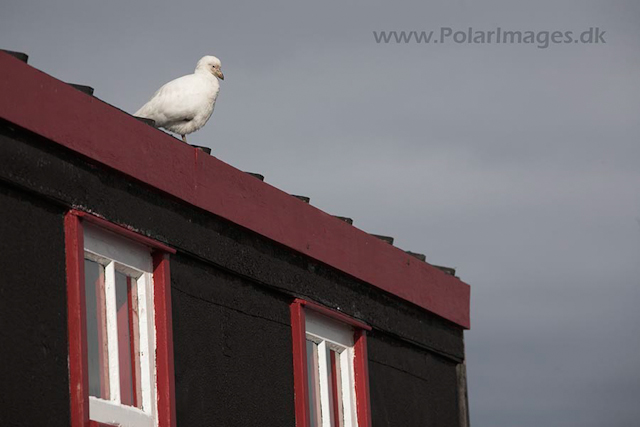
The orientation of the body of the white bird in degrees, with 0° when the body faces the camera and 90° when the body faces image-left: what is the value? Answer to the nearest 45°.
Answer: approximately 270°
